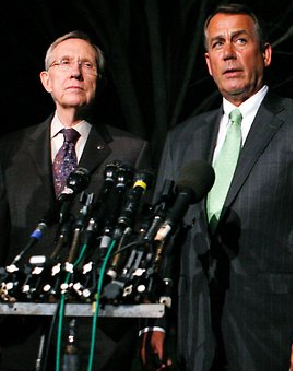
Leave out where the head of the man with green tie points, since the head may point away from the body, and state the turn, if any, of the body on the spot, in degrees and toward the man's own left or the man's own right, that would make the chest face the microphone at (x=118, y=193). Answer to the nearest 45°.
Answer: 0° — they already face it

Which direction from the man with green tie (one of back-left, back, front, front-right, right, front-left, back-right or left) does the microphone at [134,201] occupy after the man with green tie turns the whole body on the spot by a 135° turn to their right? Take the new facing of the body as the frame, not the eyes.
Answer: back-left

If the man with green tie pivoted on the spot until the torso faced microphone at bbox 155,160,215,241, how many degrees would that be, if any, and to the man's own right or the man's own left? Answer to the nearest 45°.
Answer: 0° — they already face it

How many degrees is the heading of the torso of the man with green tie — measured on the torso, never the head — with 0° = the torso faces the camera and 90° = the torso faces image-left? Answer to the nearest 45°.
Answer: approximately 45°

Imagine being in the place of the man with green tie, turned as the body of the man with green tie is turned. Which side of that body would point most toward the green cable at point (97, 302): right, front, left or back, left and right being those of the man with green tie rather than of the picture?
front

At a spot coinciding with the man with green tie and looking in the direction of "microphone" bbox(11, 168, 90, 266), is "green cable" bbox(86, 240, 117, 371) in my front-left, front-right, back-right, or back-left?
front-left

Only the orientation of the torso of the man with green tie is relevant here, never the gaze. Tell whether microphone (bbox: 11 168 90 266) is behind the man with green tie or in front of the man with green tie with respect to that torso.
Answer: in front
